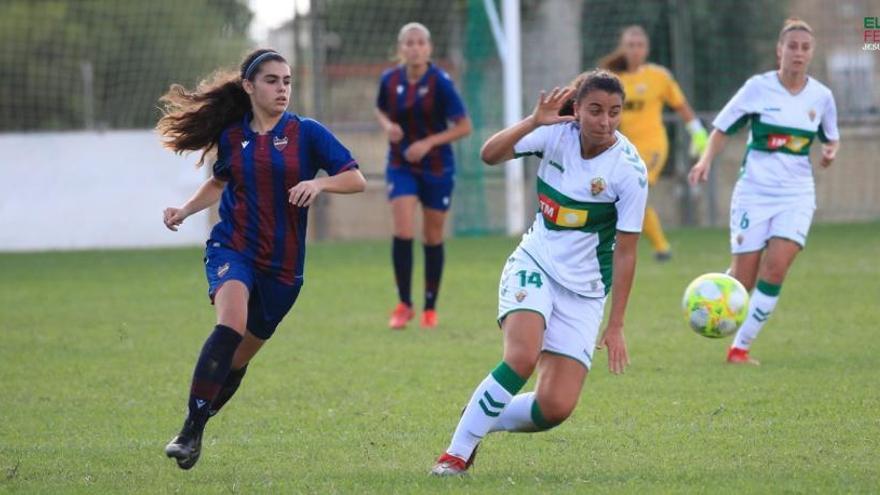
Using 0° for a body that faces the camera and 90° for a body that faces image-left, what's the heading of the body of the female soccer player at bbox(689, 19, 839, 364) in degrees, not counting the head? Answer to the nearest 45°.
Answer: approximately 0°

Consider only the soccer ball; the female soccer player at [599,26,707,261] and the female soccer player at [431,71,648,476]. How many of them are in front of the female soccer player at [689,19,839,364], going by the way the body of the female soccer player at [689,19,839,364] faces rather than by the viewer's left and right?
2

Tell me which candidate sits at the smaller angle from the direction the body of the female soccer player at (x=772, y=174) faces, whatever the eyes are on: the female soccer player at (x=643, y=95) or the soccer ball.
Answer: the soccer ball

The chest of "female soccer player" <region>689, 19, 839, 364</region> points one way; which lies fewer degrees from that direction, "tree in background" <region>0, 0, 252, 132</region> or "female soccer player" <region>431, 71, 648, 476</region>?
the female soccer player

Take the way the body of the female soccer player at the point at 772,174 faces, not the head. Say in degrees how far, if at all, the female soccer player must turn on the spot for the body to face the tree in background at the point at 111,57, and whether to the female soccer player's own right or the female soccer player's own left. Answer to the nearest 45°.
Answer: approximately 135° to the female soccer player's own right

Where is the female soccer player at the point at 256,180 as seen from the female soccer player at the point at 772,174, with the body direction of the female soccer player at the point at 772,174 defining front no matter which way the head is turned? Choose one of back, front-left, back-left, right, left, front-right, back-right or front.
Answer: front-right

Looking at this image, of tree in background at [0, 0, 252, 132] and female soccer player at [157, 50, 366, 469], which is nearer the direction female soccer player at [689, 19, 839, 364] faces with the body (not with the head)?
the female soccer player

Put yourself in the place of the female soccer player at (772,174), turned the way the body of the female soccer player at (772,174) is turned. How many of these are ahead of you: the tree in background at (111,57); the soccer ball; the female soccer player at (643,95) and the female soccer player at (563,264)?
2

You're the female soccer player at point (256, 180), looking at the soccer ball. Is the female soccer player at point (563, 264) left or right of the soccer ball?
right

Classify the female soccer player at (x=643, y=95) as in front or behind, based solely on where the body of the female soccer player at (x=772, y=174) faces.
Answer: behind

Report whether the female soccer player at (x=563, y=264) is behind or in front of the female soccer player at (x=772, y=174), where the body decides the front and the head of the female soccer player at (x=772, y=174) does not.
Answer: in front

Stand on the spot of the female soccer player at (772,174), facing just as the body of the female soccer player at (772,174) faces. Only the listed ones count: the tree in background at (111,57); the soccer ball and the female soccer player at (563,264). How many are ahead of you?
2

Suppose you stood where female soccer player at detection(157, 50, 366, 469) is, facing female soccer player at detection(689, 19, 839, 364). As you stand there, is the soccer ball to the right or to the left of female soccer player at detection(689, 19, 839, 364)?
right

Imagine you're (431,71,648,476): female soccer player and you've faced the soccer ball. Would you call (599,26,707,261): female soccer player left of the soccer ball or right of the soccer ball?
left
